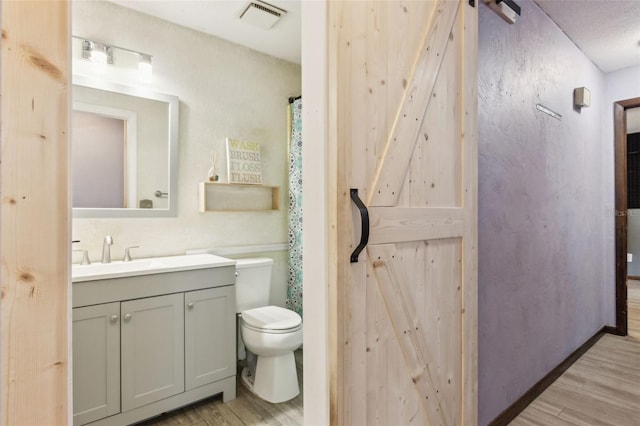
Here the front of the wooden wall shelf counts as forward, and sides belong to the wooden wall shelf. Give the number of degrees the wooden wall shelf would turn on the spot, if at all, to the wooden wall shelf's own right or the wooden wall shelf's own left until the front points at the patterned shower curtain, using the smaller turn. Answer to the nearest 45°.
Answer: approximately 45° to the wooden wall shelf's own left

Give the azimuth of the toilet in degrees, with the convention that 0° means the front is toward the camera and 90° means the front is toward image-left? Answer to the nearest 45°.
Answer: approximately 315°

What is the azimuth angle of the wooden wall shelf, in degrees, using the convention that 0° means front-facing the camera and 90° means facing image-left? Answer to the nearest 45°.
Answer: approximately 315°

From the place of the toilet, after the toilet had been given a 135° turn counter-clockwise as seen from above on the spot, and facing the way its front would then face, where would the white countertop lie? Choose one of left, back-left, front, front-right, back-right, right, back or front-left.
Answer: left

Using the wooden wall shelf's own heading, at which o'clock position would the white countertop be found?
The white countertop is roughly at 3 o'clock from the wooden wall shelf.

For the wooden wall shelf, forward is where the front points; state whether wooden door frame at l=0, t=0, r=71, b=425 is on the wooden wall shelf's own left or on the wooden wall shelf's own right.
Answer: on the wooden wall shelf's own right
